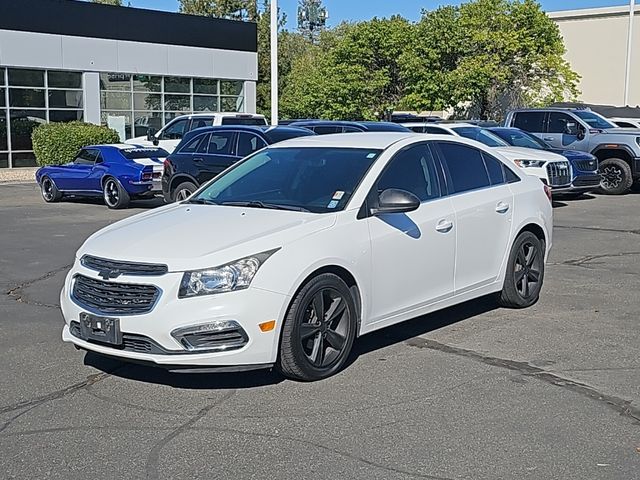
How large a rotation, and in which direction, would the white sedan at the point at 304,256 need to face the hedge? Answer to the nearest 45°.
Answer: approximately 135° to its right

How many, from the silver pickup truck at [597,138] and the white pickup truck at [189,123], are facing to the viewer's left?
1

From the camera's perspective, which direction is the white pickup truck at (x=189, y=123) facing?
to the viewer's left

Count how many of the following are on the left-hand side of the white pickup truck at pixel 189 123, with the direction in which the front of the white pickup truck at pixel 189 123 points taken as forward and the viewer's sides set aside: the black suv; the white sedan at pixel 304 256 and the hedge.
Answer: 2

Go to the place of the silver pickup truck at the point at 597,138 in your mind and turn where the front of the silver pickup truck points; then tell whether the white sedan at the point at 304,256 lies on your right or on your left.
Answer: on your right

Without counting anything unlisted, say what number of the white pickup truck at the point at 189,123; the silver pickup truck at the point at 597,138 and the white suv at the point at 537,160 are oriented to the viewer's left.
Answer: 1

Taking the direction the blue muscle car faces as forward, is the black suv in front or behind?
behind

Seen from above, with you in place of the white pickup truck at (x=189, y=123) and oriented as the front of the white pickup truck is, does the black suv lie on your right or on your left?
on your left

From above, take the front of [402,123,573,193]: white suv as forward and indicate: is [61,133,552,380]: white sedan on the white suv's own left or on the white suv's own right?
on the white suv's own right

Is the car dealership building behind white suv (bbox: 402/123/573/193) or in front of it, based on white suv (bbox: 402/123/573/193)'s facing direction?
behind

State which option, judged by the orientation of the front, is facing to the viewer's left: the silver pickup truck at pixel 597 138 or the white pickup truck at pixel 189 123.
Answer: the white pickup truck

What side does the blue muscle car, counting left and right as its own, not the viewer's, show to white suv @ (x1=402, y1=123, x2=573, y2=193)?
back

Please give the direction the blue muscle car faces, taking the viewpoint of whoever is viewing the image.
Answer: facing away from the viewer and to the left of the viewer
